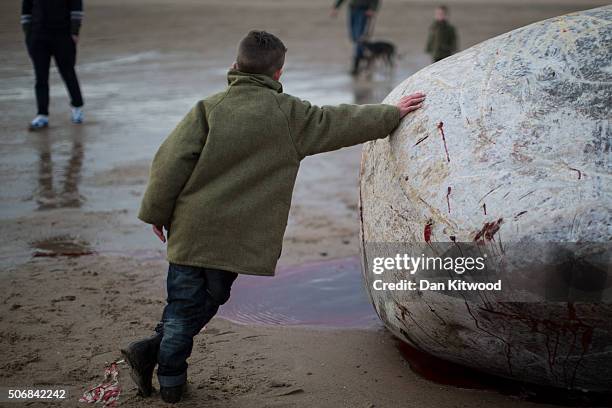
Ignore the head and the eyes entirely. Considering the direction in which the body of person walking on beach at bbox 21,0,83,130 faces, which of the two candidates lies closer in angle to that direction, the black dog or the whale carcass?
the whale carcass

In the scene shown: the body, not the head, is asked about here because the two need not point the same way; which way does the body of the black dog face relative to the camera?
to the viewer's left

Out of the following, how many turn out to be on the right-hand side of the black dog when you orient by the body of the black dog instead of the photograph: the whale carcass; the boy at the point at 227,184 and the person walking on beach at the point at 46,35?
0

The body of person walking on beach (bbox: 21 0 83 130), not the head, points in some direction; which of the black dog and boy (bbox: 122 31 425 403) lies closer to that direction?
the boy

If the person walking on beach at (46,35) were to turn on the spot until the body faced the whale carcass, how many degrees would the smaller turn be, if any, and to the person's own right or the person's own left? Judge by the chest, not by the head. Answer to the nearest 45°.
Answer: approximately 45° to the person's own left

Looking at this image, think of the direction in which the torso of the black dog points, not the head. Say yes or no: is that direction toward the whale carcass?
no

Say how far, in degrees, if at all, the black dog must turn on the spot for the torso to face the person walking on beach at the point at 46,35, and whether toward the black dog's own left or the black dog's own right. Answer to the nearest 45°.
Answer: approximately 45° to the black dog's own left

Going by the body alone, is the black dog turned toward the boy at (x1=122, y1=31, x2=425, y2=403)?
no

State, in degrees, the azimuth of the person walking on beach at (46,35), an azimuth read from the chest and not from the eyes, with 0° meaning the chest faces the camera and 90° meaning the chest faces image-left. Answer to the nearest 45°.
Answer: approximately 45°

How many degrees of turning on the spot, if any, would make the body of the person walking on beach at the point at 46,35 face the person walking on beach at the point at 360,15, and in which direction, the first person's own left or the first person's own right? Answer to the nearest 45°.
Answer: approximately 180°

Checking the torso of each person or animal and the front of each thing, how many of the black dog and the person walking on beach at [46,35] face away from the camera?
0

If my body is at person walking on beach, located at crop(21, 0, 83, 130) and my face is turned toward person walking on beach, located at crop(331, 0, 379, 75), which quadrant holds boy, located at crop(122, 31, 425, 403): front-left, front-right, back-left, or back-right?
back-right

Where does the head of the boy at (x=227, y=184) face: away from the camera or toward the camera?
away from the camera

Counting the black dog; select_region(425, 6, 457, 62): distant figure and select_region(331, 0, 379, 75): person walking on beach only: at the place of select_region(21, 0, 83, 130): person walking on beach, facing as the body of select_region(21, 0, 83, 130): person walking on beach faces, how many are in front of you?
0
